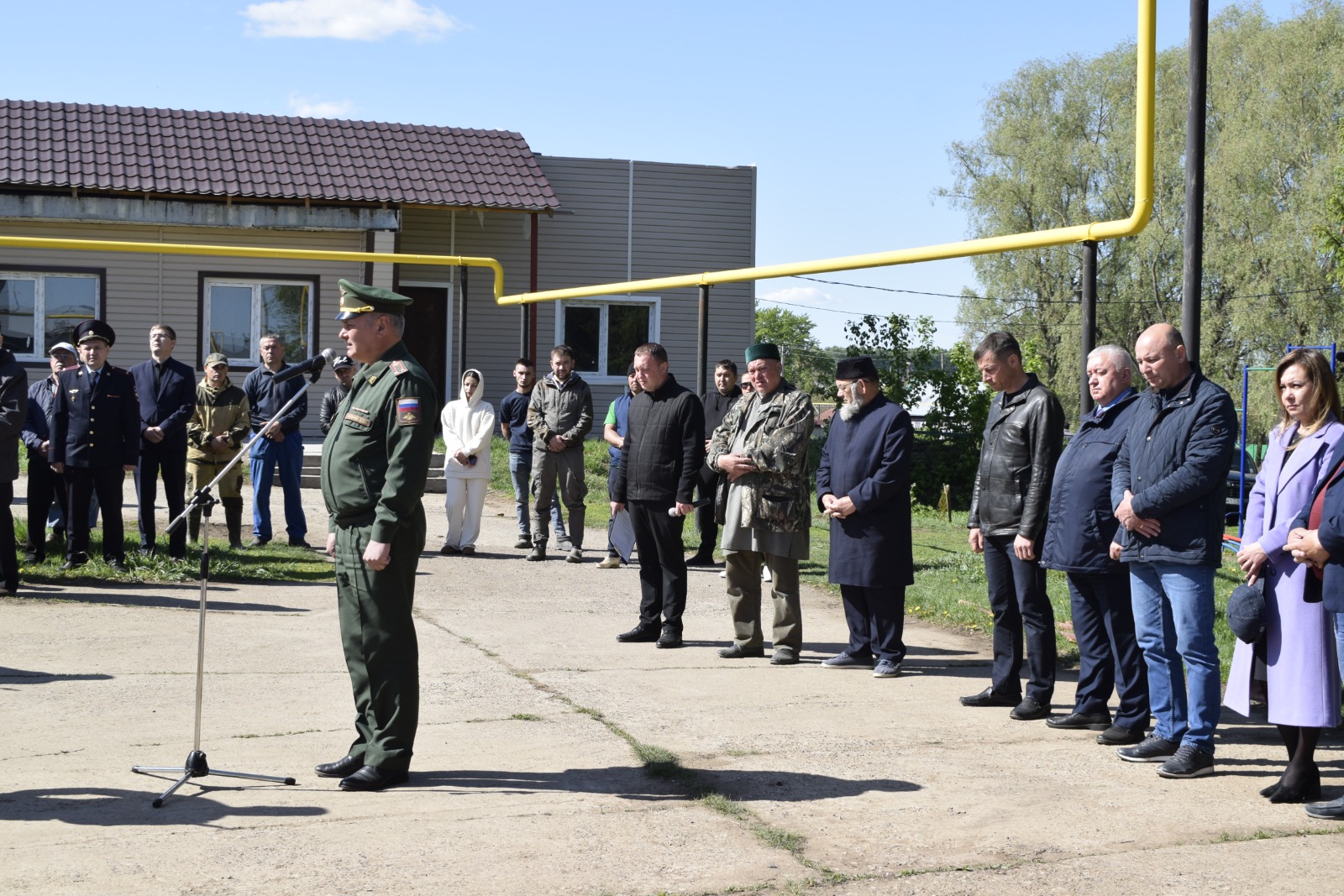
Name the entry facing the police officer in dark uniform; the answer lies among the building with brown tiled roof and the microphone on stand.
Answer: the building with brown tiled roof

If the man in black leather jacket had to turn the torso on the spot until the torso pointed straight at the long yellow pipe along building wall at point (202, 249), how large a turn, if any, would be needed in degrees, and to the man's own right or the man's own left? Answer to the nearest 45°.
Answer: approximately 90° to the man's own right

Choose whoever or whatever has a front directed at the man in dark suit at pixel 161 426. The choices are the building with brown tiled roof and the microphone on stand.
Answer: the building with brown tiled roof

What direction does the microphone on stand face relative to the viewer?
to the viewer's right

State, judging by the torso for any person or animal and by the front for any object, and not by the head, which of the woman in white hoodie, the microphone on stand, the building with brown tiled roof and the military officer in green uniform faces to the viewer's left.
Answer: the military officer in green uniform

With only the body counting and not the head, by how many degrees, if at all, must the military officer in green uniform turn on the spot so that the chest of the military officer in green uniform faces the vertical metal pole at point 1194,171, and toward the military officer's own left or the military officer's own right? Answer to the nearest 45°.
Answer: approximately 180°

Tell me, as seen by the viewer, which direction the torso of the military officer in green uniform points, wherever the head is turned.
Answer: to the viewer's left

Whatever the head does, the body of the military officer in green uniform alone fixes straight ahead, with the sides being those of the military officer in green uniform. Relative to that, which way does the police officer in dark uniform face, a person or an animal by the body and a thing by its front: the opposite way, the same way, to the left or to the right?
to the left

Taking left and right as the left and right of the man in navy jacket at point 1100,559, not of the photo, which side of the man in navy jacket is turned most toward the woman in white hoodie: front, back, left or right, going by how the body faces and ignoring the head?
right
